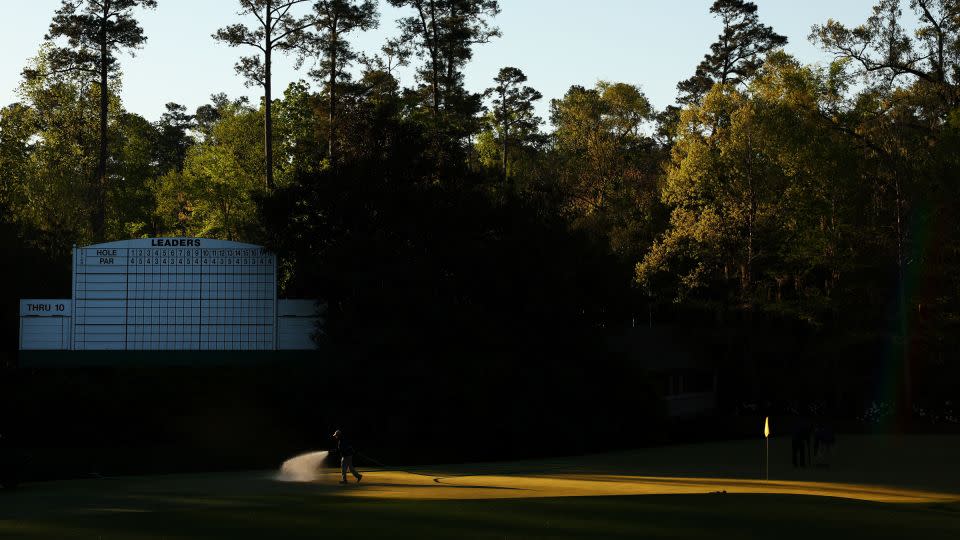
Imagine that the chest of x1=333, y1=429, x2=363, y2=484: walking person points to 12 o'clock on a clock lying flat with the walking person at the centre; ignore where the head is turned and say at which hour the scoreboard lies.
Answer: The scoreboard is roughly at 2 o'clock from the walking person.

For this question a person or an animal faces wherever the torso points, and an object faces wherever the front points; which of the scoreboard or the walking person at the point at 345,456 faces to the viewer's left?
the walking person

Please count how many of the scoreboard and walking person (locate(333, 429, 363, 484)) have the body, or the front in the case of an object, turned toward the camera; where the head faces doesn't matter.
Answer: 1

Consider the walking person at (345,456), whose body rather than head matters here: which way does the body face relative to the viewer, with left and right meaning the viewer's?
facing to the left of the viewer

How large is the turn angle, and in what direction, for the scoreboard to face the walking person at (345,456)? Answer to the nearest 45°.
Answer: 0° — it already faces them

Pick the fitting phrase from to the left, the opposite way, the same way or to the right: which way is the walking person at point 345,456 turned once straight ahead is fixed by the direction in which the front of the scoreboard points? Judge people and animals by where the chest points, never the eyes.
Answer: to the right
